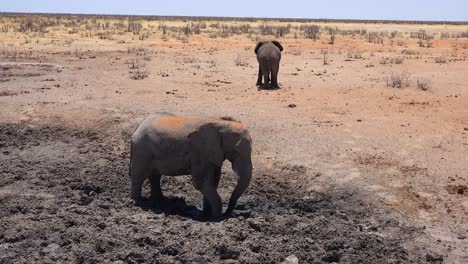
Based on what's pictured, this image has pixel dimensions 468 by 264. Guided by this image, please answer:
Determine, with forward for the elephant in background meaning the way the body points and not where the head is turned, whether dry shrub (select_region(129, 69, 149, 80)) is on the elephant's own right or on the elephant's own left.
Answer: on the elephant's own left

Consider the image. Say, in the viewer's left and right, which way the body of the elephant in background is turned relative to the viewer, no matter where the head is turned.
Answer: facing away from the viewer

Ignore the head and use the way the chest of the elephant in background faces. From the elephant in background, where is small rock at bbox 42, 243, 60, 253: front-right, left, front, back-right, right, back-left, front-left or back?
back

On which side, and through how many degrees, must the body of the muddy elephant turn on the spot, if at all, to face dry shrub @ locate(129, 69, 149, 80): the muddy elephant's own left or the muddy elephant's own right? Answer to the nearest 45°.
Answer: approximately 90° to the muddy elephant's own left

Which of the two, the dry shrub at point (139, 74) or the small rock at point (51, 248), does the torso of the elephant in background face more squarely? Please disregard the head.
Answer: the dry shrub

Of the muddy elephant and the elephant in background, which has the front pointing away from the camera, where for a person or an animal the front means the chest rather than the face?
the elephant in background

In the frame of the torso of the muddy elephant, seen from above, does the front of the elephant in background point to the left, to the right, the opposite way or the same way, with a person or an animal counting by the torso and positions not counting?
to the left

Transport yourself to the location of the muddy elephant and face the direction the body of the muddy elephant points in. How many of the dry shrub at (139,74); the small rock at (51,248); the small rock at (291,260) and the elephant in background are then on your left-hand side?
2

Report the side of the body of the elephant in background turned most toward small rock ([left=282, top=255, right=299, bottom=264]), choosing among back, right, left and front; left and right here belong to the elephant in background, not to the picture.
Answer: back

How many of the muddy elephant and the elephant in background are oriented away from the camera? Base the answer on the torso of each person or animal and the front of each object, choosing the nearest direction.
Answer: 1

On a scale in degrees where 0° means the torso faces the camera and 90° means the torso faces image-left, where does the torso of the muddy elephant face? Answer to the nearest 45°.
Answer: approximately 270°

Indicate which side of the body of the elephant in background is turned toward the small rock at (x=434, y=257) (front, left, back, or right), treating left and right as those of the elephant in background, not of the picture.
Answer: back

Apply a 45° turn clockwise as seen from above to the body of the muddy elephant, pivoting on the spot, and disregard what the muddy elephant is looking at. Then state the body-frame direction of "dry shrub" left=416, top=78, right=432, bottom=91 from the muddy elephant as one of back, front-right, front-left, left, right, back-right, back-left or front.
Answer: left

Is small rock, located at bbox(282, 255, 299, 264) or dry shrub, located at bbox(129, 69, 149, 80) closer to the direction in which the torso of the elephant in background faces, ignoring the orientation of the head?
the dry shrub

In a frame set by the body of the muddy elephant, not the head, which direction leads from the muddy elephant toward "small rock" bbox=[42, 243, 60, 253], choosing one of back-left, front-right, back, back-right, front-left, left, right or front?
back-right

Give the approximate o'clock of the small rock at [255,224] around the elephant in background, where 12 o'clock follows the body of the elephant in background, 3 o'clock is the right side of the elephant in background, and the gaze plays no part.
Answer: The small rock is roughly at 6 o'clock from the elephant in background.

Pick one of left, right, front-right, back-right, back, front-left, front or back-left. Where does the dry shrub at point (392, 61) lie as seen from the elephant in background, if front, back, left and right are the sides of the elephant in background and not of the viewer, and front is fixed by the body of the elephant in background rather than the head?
front-right
